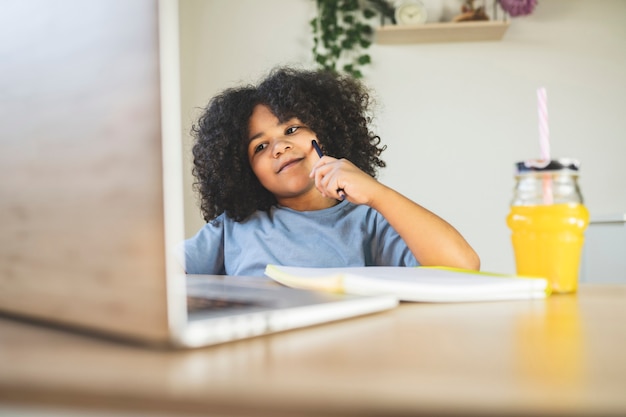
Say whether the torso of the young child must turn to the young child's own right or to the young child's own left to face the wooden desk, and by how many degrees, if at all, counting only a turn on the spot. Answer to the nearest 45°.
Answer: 0° — they already face it

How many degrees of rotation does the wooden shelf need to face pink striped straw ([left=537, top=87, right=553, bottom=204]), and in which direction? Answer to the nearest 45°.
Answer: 0° — it already faces it

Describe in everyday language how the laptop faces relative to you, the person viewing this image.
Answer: facing away from the viewer and to the right of the viewer

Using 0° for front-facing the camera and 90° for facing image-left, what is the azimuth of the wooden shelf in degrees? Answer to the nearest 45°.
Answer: approximately 0°

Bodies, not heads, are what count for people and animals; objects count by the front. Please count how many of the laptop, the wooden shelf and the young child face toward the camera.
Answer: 2

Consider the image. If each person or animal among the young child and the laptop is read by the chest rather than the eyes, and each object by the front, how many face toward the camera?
1

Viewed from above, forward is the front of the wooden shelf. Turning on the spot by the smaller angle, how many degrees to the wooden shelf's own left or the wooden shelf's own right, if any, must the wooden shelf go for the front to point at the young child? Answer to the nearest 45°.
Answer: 0° — it already faces them
